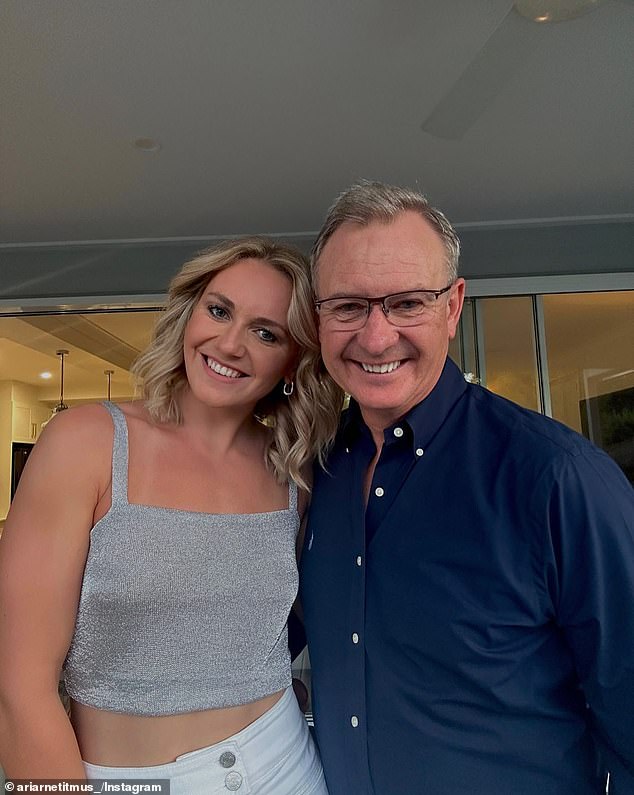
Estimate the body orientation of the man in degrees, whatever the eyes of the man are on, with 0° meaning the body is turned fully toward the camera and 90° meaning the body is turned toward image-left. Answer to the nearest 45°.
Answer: approximately 45°

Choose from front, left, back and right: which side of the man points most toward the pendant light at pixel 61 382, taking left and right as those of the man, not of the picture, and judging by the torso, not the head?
right

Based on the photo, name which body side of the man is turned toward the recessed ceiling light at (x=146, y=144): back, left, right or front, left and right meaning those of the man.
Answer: right
